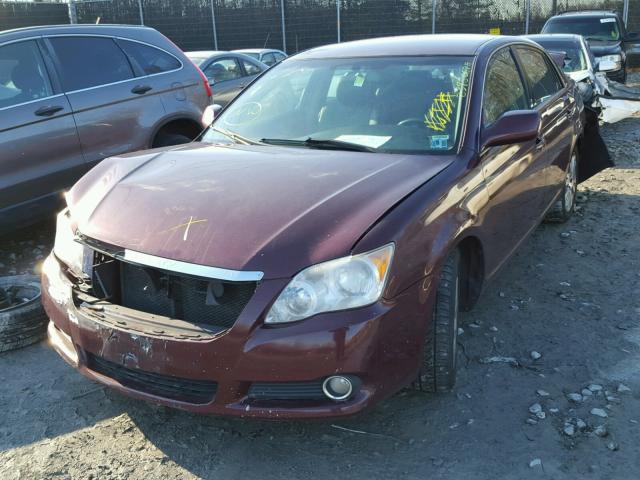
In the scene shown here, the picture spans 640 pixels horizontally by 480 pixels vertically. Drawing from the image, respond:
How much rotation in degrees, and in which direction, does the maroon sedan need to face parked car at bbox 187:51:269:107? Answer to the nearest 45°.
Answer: approximately 135° to its right

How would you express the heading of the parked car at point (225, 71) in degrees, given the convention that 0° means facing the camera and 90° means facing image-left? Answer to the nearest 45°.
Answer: approximately 45°

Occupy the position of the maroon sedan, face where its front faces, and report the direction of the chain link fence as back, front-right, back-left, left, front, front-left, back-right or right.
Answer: back-right

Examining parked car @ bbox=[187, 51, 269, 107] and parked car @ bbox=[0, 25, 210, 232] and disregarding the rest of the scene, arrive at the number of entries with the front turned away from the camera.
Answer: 0

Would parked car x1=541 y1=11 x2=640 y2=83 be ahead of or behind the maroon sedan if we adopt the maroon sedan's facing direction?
behind

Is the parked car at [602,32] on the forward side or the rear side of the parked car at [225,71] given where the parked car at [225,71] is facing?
on the rear side

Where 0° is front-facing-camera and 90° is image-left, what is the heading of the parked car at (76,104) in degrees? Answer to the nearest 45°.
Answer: approximately 45°

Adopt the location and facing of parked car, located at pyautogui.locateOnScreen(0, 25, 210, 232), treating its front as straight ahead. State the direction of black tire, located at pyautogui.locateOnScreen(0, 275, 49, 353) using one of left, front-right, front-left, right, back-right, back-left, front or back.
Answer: front-left

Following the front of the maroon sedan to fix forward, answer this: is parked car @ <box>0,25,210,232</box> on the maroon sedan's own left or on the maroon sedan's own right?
on the maroon sedan's own right

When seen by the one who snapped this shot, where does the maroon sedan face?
facing the viewer and to the left of the viewer

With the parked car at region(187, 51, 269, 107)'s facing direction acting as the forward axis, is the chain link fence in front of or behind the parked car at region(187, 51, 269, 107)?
behind
